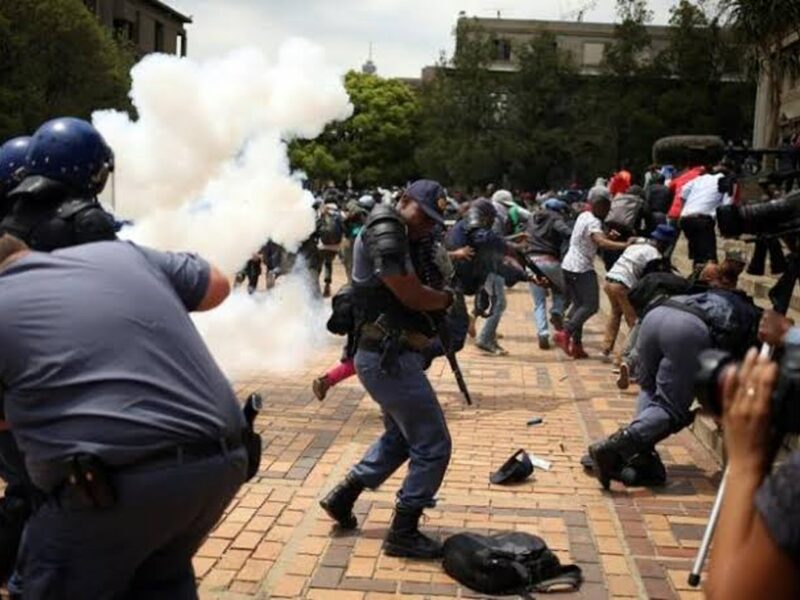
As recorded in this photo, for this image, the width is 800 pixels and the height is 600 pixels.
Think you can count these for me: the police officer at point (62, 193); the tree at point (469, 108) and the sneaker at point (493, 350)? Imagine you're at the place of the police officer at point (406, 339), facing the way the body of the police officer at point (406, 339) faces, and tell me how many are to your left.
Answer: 2

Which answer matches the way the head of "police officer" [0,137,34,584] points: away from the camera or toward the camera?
away from the camera

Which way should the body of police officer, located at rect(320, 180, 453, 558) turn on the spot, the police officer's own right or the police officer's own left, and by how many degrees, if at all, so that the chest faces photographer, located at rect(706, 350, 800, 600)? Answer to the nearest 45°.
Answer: approximately 90° to the police officer's own right

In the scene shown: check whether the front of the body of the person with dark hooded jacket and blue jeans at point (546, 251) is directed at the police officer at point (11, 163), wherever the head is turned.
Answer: no

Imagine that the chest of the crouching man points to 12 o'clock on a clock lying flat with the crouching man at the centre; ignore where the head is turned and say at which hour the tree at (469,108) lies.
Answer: The tree is roughly at 10 o'clock from the crouching man.

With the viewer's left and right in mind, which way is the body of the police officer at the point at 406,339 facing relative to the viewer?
facing to the right of the viewer

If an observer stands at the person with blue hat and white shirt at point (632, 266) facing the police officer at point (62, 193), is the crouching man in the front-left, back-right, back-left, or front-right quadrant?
front-left

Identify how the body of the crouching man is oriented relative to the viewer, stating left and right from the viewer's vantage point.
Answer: facing away from the viewer and to the right of the viewer

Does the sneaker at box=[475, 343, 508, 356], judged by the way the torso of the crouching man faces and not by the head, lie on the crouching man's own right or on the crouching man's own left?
on the crouching man's own left

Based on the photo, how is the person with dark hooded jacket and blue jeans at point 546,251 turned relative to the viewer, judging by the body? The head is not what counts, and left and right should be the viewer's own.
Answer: facing away from the viewer and to the right of the viewer

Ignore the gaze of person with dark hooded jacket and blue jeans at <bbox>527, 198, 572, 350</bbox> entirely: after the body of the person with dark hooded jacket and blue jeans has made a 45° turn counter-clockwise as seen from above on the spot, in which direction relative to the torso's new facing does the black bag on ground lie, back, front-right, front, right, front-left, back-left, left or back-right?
back

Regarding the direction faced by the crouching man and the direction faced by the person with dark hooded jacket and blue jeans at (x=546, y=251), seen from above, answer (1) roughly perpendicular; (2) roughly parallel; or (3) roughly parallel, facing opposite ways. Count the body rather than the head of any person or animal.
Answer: roughly parallel

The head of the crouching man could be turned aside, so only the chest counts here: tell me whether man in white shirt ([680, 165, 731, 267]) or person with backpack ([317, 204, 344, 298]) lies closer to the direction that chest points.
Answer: the man in white shirt

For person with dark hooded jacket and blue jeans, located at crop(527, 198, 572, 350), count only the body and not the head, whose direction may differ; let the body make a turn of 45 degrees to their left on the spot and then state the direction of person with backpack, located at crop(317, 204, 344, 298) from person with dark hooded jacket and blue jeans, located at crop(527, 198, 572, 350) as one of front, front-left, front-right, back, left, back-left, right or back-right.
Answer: front-left
